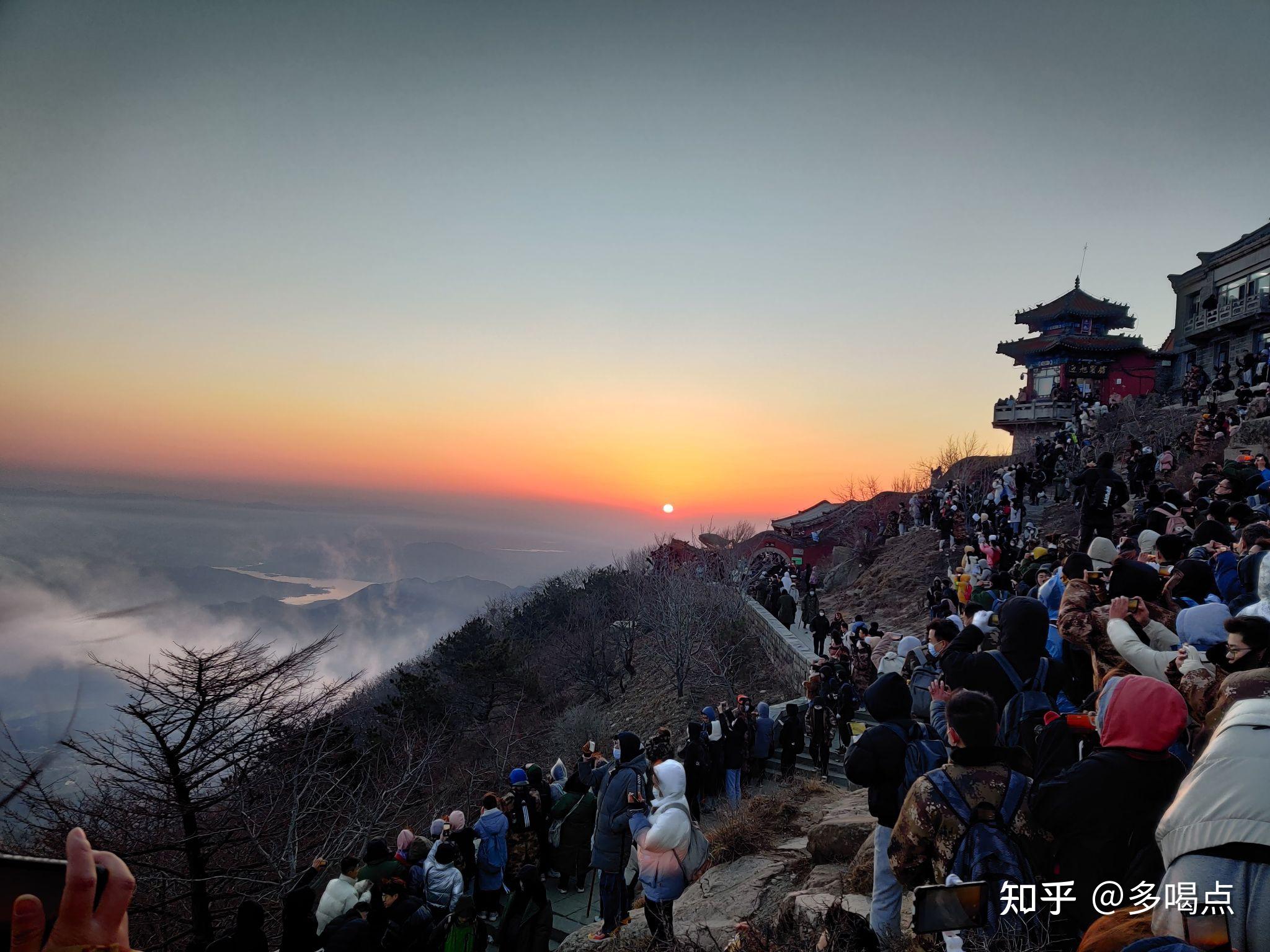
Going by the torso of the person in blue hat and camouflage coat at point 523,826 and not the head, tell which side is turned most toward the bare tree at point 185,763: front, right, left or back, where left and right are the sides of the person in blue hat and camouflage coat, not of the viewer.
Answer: left

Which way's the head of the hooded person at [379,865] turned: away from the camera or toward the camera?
away from the camera

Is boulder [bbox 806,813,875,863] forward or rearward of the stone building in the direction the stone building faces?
forward

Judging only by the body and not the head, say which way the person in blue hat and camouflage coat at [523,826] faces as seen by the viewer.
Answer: away from the camera

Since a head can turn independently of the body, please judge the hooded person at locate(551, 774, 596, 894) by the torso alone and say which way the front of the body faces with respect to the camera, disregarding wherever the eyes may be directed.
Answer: away from the camera

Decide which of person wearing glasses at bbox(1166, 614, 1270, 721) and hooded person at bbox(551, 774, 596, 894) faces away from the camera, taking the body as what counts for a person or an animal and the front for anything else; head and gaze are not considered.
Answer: hooded person at bbox(551, 774, 596, 894)

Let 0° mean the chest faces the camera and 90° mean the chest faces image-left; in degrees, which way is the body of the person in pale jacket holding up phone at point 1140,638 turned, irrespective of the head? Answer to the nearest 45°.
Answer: approximately 90°

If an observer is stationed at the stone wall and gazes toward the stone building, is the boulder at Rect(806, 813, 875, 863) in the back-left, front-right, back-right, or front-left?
back-right
